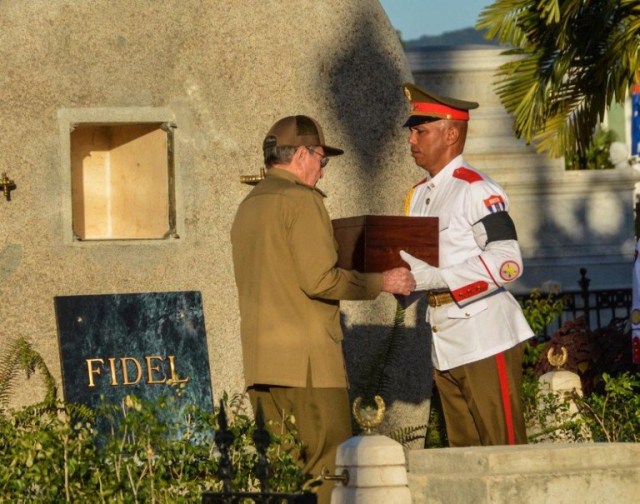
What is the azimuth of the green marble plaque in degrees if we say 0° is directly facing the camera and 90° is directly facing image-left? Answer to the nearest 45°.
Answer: approximately 0°

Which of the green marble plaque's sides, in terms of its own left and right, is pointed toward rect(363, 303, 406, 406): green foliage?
left

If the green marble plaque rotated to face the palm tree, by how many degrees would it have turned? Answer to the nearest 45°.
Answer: approximately 135° to its left

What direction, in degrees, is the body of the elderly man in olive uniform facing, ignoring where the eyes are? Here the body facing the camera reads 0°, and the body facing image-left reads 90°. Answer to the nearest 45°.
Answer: approximately 225°

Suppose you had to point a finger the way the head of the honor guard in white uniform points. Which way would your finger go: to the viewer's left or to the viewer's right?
to the viewer's left

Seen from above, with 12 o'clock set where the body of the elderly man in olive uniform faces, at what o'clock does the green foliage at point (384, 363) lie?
The green foliage is roughly at 11 o'clock from the elderly man in olive uniform.

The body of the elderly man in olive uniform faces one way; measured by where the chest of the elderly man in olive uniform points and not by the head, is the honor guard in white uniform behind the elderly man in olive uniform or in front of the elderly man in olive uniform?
in front

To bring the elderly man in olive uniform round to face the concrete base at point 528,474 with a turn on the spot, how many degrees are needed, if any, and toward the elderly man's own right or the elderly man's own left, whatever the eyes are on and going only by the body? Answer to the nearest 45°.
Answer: approximately 90° to the elderly man's own right
